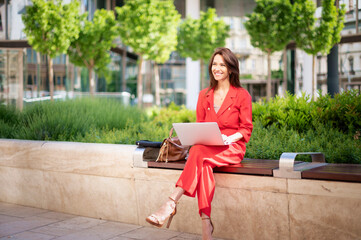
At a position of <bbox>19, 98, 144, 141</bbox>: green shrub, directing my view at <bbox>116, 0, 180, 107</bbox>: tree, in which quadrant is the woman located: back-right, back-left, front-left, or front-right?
back-right

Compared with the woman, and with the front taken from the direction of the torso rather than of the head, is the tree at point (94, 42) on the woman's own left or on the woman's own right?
on the woman's own right

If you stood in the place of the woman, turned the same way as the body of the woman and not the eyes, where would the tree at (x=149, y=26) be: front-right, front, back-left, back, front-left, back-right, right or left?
back-right

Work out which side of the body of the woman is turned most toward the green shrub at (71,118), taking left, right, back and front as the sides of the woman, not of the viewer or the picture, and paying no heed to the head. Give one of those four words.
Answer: right

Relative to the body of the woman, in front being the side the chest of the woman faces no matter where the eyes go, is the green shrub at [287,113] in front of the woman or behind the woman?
behind

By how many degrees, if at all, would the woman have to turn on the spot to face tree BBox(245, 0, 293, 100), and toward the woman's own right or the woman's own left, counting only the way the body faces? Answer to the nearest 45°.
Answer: approximately 135° to the woman's own right

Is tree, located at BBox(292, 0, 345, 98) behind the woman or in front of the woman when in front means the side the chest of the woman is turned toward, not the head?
behind

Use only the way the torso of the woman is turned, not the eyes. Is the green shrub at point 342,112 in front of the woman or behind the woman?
behind

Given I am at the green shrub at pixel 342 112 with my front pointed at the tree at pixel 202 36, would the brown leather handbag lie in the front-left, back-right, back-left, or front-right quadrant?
back-left

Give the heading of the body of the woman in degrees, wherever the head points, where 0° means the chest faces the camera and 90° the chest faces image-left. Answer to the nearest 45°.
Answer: approximately 45°
